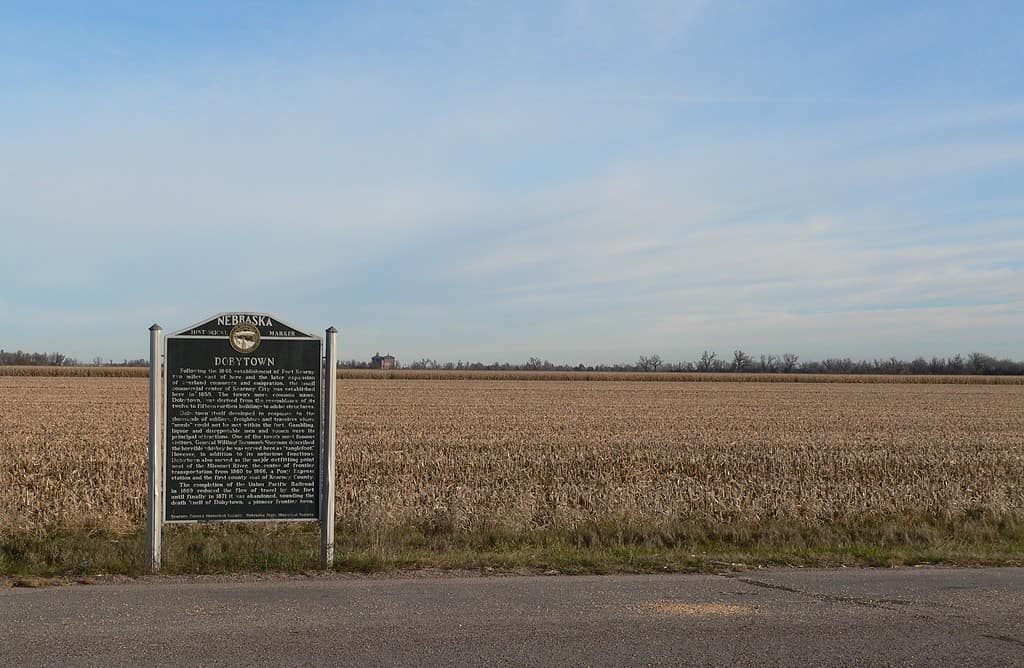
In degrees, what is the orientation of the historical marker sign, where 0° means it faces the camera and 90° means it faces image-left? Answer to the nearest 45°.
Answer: approximately 0°
